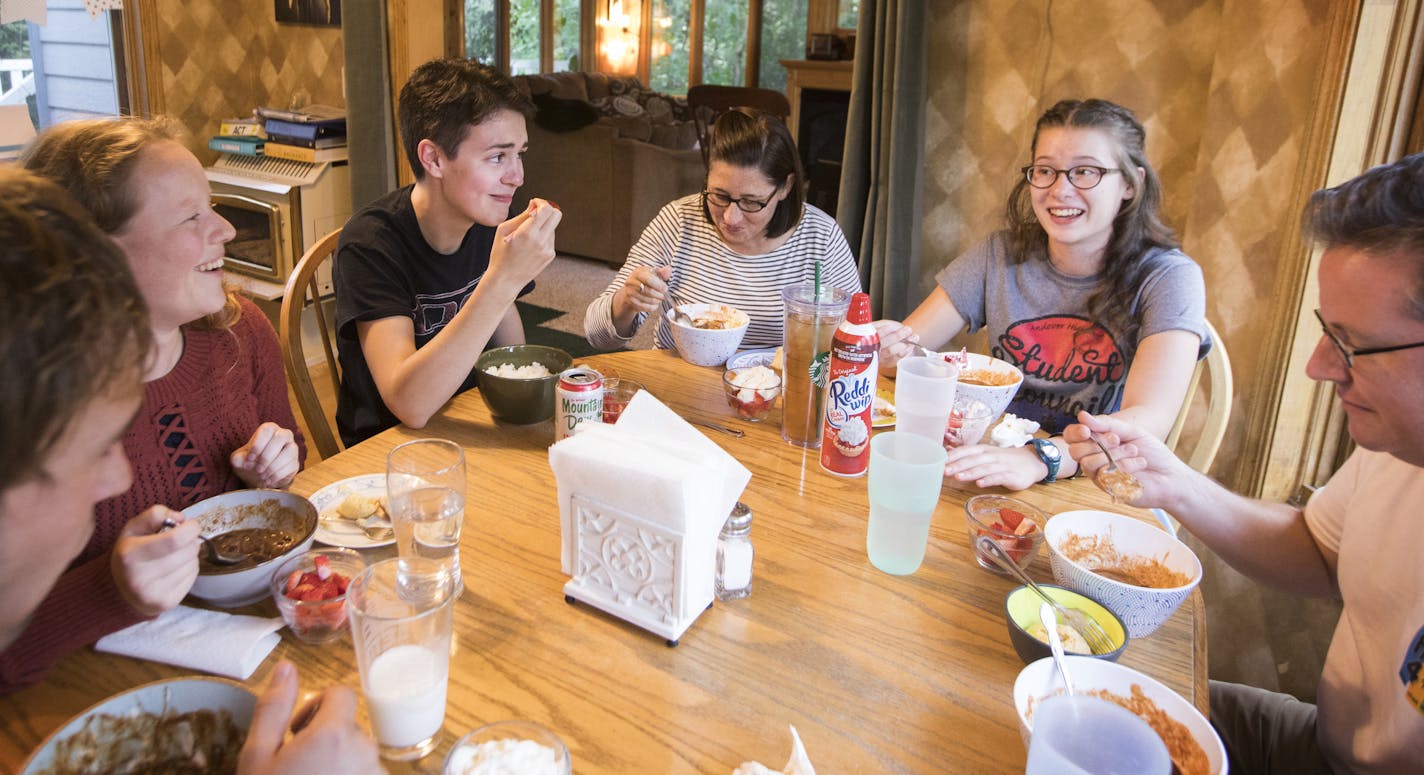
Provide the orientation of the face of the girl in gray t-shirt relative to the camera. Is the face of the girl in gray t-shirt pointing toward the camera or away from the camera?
toward the camera

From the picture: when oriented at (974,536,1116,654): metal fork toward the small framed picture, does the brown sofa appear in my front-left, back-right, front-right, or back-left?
front-right

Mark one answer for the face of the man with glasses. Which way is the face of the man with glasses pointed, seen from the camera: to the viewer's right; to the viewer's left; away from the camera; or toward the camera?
to the viewer's left

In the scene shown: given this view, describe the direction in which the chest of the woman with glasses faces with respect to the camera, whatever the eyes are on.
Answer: toward the camera

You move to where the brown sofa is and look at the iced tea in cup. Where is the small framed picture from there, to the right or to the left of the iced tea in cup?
right

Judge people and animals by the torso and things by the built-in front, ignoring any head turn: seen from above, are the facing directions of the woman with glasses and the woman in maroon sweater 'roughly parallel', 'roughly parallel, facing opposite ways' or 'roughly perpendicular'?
roughly perpendicular

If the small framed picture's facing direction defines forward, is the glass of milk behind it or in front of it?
in front

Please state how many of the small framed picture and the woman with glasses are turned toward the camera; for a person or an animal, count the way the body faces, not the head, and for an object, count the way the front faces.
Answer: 2

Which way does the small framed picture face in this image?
toward the camera

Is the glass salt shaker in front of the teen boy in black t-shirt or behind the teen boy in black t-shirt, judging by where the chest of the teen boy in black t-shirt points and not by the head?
in front

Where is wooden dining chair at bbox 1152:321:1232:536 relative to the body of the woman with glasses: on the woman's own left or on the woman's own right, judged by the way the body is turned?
on the woman's own left

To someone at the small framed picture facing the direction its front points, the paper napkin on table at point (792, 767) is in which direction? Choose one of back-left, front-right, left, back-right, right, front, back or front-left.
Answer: front

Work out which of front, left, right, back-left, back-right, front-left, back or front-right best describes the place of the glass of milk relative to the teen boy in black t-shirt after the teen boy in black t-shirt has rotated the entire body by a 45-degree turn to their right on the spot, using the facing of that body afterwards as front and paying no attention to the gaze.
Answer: front

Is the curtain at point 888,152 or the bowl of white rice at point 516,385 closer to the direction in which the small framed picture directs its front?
the bowl of white rice

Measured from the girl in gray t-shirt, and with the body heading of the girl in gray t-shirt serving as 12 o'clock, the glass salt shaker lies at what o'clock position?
The glass salt shaker is roughly at 11 o'clock from the girl in gray t-shirt.

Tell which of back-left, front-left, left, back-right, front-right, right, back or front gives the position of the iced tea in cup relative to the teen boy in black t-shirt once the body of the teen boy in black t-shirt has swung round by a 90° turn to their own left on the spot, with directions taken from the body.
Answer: right

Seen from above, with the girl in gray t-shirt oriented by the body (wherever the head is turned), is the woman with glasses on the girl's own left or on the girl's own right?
on the girl's own right

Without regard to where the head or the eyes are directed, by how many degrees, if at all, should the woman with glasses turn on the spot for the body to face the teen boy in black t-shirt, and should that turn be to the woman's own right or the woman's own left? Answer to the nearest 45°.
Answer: approximately 45° to the woman's own right

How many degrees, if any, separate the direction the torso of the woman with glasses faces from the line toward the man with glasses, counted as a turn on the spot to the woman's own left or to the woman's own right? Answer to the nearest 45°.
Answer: approximately 45° to the woman's own left
